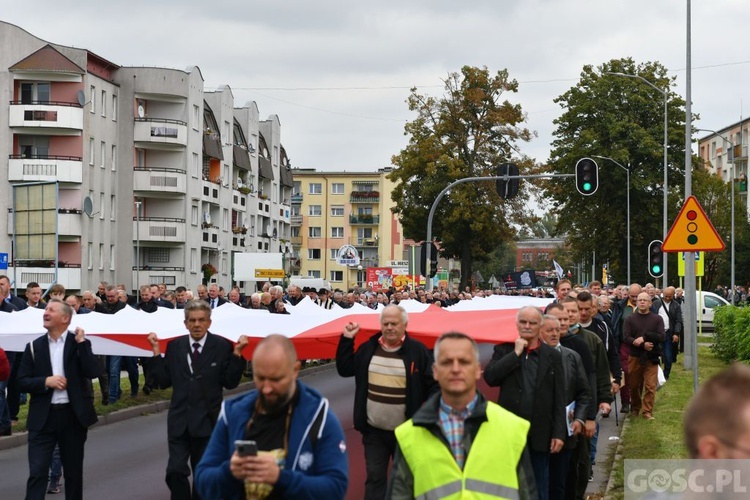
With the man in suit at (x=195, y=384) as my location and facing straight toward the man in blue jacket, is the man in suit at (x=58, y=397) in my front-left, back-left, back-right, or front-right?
back-right

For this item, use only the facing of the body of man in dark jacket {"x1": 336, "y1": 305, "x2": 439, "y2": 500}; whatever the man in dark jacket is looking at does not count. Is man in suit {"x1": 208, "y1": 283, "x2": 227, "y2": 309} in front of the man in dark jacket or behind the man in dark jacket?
behind

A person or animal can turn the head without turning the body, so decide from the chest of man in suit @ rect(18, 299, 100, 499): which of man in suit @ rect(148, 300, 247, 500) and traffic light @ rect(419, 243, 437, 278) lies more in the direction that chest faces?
the man in suit

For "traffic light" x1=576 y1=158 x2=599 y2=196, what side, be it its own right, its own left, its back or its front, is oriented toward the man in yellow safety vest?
front

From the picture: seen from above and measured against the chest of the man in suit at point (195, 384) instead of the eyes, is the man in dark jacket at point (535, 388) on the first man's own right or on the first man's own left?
on the first man's own left

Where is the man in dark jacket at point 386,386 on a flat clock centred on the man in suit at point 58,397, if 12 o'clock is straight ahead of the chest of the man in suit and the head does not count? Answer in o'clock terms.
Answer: The man in dark jacket is roughly at 10 o'clock from the man in suit.

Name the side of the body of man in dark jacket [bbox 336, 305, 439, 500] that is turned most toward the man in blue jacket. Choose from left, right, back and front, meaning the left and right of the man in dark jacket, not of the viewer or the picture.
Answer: front

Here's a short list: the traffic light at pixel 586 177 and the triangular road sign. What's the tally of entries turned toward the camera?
2
